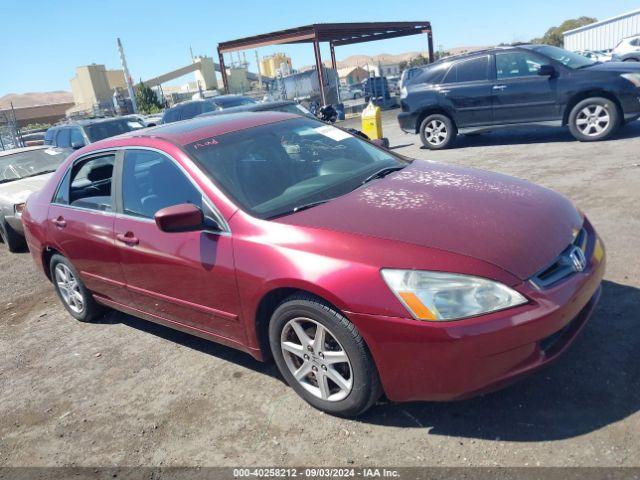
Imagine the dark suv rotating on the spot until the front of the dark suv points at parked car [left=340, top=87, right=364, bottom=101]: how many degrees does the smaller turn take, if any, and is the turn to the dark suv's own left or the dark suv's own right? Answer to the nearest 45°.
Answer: approximately 135° to the dark suv's own left

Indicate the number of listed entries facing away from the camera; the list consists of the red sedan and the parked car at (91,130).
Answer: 0

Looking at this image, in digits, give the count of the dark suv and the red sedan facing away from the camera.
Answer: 0

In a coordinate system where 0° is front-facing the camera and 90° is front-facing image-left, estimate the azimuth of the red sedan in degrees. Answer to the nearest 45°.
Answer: approximately 315°

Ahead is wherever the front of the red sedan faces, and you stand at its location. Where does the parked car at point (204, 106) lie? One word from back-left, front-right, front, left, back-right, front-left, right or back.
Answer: back-left

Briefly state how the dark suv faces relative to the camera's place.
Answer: facing to the right of the viewer

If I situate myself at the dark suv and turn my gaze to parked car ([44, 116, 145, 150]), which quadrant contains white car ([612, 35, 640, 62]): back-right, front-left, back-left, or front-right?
back-right

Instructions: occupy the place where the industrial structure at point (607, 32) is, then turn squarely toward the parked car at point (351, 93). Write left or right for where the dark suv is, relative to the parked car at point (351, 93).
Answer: left

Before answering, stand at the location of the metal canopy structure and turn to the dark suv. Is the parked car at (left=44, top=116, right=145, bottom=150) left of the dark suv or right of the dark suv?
right

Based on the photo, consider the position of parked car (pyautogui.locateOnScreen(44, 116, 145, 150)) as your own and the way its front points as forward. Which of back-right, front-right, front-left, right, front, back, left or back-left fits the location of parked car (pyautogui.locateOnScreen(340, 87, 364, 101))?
left
